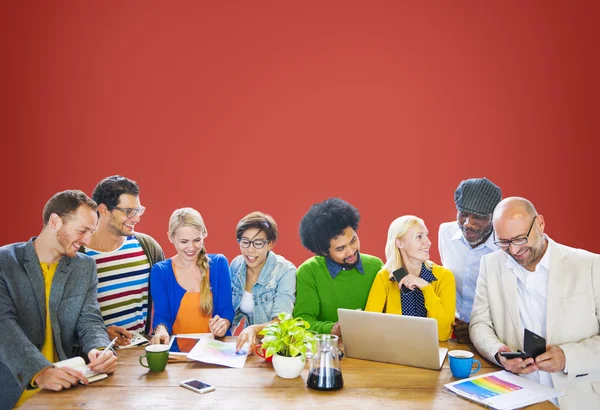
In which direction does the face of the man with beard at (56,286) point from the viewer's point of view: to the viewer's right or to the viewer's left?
to the viewer's right

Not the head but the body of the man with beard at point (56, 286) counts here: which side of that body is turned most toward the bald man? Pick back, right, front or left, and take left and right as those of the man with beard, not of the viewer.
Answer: front

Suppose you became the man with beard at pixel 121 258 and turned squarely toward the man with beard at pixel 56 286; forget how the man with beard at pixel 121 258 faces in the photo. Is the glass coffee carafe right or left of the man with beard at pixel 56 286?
left

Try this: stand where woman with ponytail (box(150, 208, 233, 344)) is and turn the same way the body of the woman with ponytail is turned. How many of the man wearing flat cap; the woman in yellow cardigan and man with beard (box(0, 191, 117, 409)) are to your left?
2

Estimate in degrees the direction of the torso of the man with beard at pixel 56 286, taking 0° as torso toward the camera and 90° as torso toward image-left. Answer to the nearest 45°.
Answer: approximately 315°

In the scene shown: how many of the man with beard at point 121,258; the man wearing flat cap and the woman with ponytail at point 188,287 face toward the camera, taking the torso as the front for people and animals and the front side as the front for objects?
3

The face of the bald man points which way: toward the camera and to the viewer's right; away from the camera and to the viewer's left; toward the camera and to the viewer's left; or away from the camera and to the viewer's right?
toward the camera and to the viewer's left

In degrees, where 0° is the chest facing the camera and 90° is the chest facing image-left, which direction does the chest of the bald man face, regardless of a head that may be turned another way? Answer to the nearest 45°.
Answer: approximately 45°

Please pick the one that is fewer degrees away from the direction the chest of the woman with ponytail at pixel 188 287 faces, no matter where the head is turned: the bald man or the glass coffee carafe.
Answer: the glass coffee carafe

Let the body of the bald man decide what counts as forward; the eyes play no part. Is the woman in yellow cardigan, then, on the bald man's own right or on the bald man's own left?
on the bald man's own right

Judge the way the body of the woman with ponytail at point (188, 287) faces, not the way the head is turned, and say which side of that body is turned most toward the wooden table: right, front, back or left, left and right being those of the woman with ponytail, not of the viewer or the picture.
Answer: front

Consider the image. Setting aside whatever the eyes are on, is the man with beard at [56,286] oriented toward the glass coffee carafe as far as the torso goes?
yes

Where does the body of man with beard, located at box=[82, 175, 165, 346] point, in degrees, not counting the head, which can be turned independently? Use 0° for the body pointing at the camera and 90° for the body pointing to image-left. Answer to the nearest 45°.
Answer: approximately 0°

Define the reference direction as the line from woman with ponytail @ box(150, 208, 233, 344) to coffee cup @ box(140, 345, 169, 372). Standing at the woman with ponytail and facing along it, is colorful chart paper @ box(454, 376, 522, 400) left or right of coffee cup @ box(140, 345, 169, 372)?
left

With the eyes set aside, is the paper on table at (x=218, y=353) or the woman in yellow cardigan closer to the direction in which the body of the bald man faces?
the paper on table
